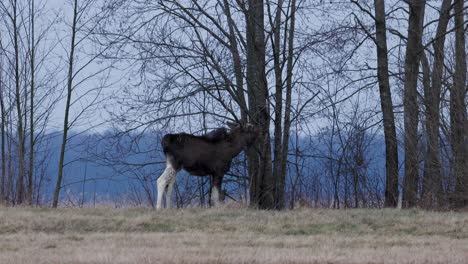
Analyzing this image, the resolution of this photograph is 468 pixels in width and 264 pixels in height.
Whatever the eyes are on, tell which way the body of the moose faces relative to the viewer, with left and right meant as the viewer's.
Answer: facing to the right of the viewer
